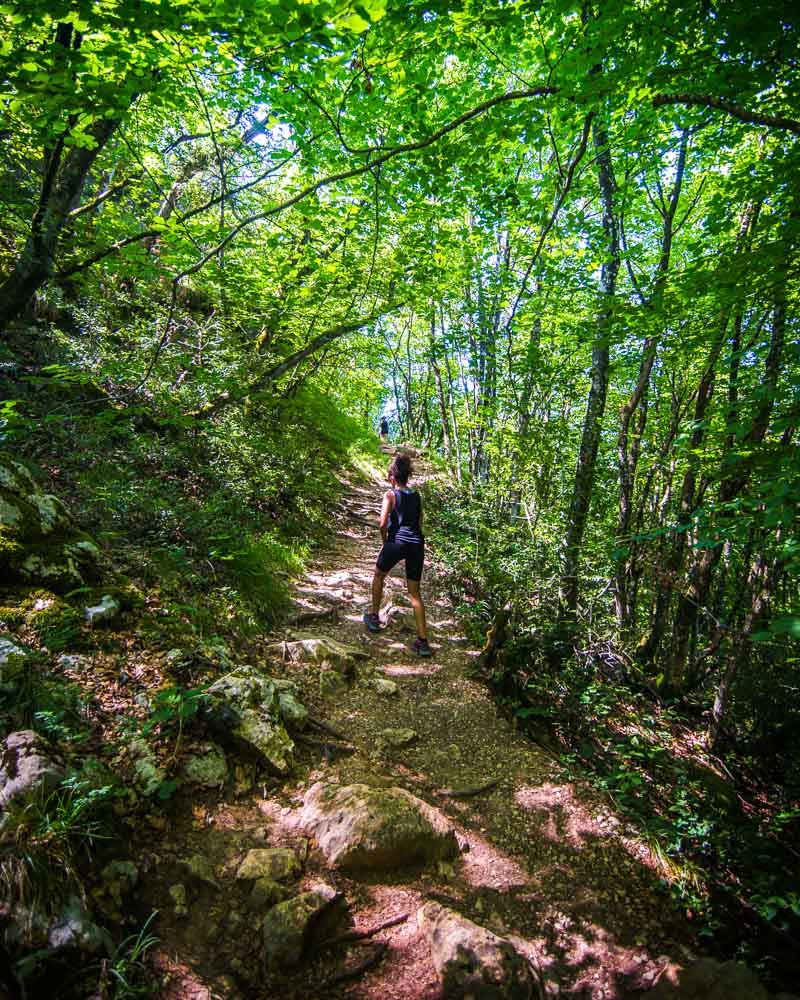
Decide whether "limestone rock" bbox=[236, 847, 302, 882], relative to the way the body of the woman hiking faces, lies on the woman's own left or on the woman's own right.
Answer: on the woman's own left

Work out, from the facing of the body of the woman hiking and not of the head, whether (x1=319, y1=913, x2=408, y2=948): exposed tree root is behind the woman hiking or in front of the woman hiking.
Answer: behind

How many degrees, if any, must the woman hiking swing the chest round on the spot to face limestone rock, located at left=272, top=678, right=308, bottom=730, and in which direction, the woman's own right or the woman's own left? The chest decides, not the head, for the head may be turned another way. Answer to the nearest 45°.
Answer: approximately 135° to the woman's own left

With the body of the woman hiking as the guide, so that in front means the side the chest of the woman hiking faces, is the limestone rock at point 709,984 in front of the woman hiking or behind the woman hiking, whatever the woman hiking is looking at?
behind

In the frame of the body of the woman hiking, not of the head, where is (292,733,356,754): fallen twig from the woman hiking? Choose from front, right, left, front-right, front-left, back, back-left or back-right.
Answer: back-left

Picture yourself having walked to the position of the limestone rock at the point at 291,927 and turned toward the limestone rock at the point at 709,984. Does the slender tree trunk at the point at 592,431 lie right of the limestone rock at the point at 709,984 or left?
left

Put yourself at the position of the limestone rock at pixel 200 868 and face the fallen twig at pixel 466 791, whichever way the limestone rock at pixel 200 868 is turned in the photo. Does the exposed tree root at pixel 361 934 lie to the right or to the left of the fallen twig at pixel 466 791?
right

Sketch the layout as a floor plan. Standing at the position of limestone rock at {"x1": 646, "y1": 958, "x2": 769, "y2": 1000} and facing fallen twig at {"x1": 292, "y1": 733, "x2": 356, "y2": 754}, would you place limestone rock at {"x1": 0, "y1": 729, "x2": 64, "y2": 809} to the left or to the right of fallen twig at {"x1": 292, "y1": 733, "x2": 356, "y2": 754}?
left

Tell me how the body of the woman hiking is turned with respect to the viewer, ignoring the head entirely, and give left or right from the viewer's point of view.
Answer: facing away from the viewer and to the left of the viewer

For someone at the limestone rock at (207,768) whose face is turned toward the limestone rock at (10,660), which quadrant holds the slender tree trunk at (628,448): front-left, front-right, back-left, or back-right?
back-right
